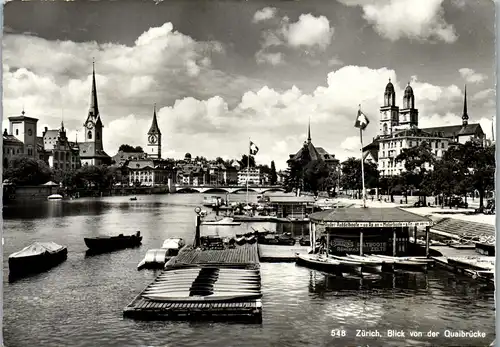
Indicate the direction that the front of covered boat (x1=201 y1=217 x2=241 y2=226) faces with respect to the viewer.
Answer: facing to the left of the viewer

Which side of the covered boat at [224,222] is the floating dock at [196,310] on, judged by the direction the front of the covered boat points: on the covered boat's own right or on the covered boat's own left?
on the covered boat's own left

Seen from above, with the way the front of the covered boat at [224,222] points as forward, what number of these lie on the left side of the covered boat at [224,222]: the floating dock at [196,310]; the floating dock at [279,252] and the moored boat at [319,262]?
3
